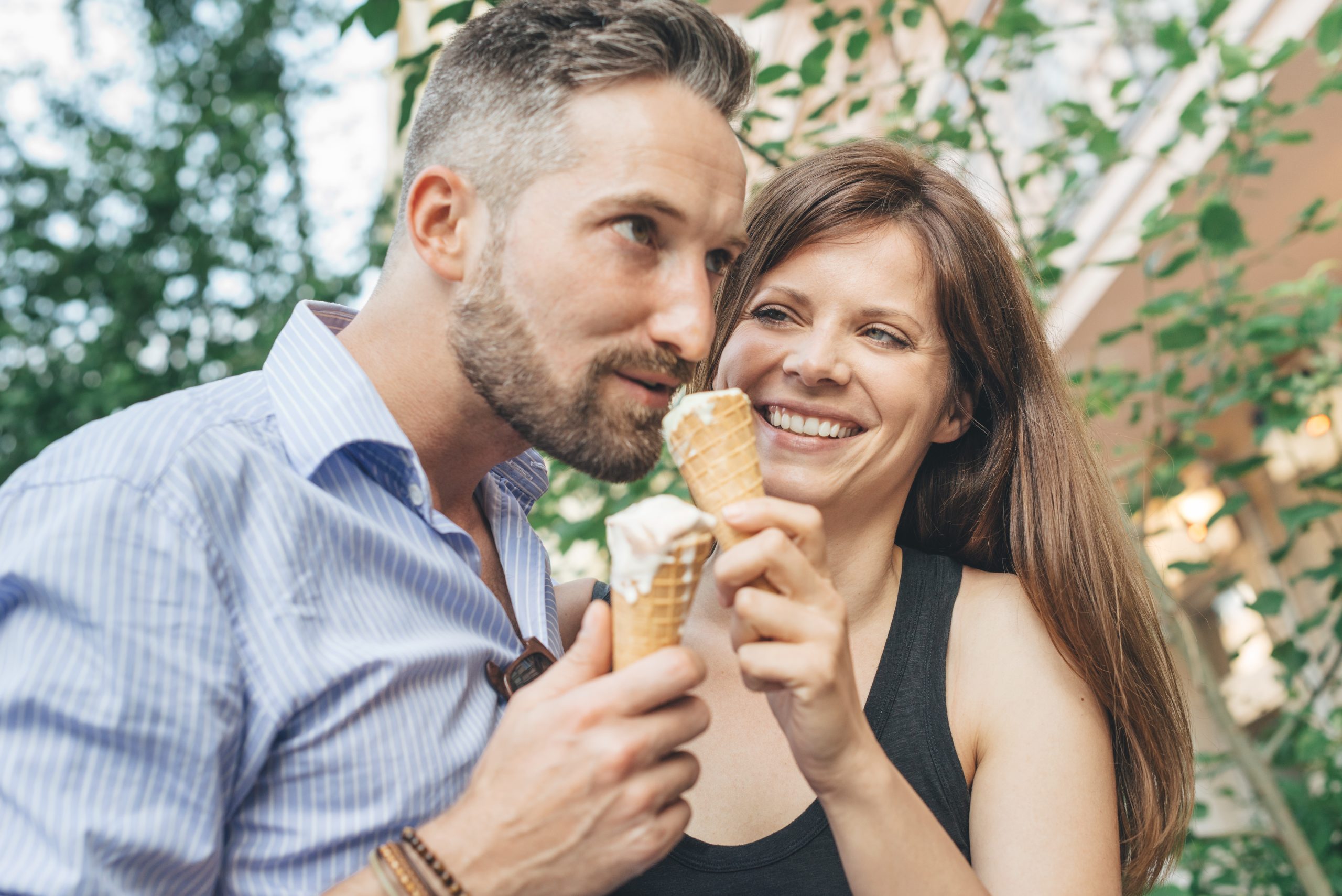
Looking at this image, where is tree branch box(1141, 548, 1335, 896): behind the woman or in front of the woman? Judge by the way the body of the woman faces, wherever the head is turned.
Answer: behind

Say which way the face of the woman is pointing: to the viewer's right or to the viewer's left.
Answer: to the viewer's left

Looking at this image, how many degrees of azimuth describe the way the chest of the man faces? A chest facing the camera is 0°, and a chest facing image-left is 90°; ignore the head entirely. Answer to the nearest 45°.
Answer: approximately 315°

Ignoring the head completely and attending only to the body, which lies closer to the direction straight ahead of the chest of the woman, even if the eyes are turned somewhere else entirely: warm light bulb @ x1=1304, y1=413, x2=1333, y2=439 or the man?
the man

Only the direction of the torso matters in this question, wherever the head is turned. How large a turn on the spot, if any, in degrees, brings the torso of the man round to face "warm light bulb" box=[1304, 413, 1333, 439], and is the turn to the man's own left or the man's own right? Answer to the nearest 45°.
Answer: approximately 90° to the man's own left

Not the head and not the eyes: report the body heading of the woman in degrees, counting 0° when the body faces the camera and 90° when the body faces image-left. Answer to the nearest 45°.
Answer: approximately 45°
